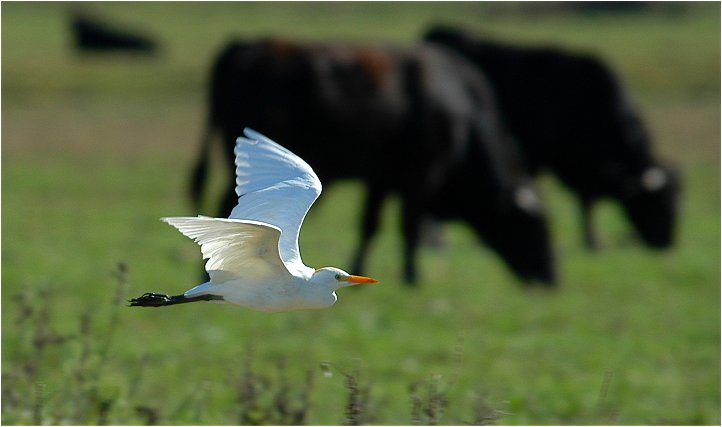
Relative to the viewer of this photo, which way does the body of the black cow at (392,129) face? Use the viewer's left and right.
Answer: facing to the right of the viewer

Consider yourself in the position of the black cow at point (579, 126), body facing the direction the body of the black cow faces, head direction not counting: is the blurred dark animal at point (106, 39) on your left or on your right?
on your left

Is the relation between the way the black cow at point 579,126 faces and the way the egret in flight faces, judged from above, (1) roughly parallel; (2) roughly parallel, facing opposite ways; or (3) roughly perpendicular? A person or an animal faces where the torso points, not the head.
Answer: roughly parallel

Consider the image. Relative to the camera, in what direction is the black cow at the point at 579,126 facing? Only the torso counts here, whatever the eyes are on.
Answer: to the viewer's right

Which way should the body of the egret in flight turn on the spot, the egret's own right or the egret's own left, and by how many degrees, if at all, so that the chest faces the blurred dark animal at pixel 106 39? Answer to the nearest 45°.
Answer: approximately 90° to the egret's own left

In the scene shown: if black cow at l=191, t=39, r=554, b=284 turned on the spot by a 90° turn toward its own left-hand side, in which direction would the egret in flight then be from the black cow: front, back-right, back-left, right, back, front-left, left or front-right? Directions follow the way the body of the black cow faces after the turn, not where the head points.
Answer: back

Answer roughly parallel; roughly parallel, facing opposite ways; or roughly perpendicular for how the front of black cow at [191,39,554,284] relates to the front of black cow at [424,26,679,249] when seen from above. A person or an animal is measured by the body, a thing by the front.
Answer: roughly parallel

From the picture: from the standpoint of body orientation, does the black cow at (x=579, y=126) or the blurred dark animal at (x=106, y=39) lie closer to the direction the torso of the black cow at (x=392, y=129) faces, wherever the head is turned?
the black cow

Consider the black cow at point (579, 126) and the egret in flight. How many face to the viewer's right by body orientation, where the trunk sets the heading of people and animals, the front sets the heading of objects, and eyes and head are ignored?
2

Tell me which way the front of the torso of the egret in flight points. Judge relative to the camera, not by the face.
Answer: to the viewer's right

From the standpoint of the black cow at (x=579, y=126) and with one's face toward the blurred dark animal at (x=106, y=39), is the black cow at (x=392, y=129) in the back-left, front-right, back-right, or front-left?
back-left

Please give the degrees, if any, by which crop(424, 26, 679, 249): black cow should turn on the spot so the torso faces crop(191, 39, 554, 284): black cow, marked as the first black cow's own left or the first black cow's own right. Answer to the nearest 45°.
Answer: approximately 135° to the first black cow's own right

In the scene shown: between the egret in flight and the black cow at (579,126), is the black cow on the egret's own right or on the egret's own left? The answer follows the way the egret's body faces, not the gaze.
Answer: on the egret's own left

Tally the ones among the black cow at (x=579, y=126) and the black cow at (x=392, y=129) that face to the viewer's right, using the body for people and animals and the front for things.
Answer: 2
